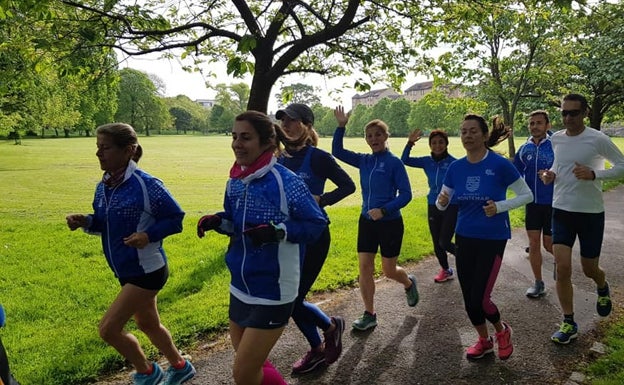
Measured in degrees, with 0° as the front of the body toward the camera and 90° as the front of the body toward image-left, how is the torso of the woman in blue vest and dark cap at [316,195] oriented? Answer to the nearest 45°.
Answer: approximately 45°

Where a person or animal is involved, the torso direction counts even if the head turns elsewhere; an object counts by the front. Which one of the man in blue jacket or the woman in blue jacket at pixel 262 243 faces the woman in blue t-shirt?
the man in blue jacket

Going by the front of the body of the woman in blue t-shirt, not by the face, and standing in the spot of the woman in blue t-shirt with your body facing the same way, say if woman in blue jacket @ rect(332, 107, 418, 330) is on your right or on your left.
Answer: on your right

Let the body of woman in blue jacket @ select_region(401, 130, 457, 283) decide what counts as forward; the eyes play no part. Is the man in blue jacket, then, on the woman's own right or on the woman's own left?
on the woman's own left

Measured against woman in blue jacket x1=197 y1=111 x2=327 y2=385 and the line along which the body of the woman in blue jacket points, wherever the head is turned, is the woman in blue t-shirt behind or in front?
behind

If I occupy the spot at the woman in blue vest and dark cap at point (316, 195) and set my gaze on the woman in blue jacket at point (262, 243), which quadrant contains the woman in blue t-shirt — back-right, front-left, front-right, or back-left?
back-left

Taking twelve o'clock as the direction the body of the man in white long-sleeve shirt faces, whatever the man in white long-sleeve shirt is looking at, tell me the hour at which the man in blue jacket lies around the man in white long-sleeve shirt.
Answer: The man in blue jacket is roughly at 4 o'clock from the man in white long-sleeve shirt.

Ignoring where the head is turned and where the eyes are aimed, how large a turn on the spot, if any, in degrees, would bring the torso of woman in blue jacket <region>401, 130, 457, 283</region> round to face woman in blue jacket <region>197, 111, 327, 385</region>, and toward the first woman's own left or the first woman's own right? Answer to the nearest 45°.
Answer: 0° — they already face them

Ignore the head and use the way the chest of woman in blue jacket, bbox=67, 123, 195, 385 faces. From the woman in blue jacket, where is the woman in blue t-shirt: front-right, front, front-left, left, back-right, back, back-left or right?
back-left

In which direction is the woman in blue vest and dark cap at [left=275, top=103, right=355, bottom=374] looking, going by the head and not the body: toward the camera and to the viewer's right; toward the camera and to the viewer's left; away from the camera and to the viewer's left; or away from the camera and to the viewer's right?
toward the camera and to the viewer's left

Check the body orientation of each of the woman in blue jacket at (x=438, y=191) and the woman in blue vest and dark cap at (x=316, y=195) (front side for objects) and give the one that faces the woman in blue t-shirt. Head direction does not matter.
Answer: the woman in blue jacket at (x=438, y=191)

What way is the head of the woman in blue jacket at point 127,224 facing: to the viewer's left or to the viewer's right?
to the viewer's left

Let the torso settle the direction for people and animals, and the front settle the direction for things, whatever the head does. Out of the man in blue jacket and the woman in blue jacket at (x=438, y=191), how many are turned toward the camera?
2

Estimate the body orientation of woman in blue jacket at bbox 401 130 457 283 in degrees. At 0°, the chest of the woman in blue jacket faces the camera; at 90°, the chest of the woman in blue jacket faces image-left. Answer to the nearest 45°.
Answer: approximately 0°
